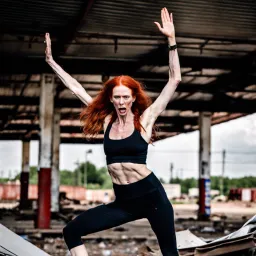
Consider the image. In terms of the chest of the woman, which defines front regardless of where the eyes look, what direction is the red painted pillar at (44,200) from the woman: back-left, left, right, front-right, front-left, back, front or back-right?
back

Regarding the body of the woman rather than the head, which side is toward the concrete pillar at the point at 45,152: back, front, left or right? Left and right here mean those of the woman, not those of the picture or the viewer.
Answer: back

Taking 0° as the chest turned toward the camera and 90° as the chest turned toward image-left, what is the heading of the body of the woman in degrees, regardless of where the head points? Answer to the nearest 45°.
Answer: approximately 0°

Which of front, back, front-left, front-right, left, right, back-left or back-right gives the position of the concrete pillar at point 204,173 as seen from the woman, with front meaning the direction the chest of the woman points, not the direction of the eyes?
back

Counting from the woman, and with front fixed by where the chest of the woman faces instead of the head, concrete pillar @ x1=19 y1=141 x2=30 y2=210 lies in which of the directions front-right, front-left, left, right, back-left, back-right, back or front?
back

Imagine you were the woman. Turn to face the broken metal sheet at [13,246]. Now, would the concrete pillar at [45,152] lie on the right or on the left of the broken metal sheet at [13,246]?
right

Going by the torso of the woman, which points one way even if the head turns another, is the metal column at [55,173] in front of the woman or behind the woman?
behind

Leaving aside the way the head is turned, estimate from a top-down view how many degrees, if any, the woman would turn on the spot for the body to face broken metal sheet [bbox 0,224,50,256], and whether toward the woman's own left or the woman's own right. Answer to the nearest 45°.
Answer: approximately 45° to the woman's own right
